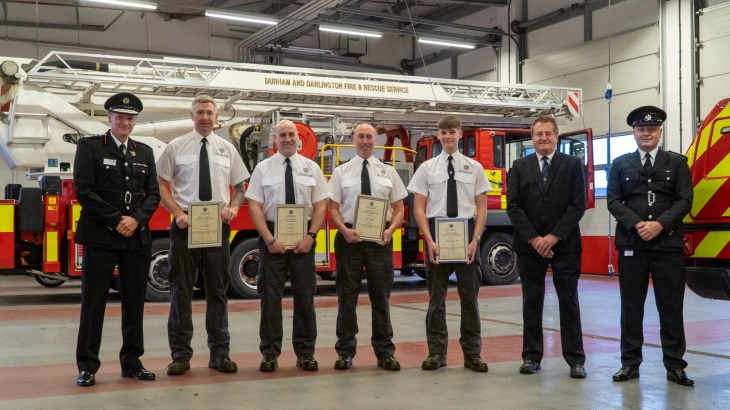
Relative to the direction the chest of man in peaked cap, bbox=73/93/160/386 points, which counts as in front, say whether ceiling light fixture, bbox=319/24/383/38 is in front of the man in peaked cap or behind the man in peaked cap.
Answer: behind

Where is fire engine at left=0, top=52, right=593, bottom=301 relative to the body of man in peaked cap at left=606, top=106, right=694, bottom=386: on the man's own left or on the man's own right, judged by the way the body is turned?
on the man's own right

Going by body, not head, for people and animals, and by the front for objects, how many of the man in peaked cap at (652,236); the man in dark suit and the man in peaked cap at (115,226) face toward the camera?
3

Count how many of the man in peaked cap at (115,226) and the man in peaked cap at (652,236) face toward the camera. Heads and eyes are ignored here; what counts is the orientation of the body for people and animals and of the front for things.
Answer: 2

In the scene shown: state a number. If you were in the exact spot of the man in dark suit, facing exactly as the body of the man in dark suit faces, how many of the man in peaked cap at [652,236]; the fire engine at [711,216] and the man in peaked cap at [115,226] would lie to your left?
2

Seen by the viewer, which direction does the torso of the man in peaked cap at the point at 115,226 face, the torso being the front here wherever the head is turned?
toward the camera

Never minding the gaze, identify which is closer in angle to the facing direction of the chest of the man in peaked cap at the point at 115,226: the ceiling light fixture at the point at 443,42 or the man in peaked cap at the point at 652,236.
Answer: the man in peaked cap

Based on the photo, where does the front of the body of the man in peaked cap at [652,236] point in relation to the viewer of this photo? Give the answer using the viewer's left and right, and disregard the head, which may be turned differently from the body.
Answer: facing the viewer

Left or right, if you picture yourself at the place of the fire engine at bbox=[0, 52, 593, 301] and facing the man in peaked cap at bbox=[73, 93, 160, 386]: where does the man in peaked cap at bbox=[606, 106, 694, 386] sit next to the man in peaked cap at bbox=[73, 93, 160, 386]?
left

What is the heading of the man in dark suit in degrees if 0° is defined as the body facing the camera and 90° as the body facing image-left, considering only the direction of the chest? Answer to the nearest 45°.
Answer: approximately 0°

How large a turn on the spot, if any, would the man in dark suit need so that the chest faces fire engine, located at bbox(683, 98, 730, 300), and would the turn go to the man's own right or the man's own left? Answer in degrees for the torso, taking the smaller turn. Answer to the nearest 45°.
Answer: approximately 90° to the man's own left
